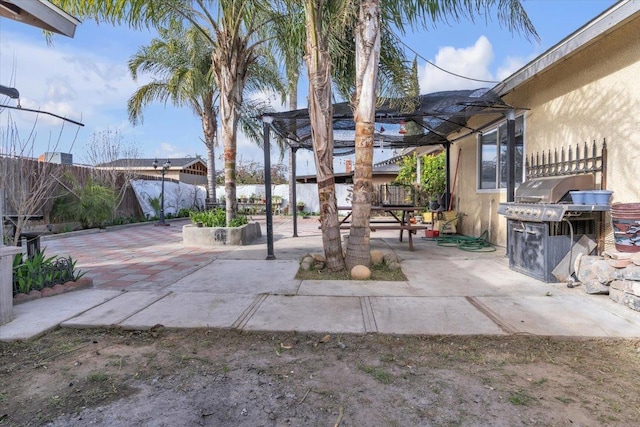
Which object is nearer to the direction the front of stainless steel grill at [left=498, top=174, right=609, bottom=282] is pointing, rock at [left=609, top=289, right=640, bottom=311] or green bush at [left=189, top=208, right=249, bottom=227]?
the green bush

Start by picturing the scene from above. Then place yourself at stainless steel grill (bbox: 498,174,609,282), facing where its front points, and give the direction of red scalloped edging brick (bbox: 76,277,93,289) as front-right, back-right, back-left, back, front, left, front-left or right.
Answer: front

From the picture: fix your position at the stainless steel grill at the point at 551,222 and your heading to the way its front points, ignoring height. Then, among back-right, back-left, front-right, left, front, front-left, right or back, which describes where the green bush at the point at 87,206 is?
front-right

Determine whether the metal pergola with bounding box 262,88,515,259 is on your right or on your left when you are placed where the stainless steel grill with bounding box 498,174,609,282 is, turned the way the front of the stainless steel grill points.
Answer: on your right

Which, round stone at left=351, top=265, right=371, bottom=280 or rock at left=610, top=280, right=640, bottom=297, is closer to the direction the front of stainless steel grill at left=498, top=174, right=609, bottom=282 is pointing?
the round stone

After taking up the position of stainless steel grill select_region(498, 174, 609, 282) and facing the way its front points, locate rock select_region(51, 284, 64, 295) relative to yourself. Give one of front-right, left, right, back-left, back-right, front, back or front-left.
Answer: front

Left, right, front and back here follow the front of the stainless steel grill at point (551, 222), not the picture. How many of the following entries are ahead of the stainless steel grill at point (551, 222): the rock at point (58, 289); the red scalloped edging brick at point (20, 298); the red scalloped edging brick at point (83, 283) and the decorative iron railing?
3

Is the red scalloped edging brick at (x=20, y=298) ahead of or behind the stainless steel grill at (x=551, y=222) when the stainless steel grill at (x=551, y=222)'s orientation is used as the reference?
ahead

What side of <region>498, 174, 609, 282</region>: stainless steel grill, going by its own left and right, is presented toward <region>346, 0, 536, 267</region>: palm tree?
front

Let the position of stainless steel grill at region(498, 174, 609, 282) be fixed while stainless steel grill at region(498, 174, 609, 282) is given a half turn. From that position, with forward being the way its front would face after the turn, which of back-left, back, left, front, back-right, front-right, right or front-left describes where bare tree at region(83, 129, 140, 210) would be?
back-left

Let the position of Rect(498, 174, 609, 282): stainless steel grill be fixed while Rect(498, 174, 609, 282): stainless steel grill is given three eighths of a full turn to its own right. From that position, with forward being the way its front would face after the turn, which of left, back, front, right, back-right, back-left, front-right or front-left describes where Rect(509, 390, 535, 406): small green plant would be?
back

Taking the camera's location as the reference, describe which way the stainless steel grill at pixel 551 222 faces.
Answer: facing the viewer and to the left of the viewer

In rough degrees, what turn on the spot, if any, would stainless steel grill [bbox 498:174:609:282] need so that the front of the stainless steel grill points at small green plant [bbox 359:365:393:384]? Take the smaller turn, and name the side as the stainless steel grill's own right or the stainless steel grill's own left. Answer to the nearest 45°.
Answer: approximately 45° to the stainless steel grill's own left
